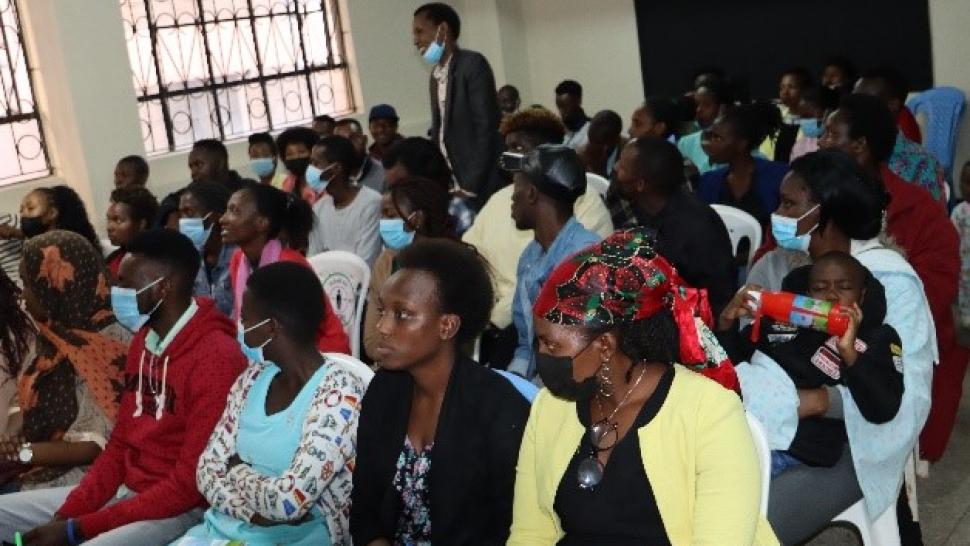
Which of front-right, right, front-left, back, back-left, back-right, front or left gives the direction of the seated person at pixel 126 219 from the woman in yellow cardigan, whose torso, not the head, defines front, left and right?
right

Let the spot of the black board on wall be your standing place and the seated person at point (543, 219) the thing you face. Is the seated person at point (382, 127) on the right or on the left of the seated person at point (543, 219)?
right

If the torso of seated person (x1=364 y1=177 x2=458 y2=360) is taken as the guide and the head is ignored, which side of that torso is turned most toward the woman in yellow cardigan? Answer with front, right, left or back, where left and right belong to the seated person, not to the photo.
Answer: left

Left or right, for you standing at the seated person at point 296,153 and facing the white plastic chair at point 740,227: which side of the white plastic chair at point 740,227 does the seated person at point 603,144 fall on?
left

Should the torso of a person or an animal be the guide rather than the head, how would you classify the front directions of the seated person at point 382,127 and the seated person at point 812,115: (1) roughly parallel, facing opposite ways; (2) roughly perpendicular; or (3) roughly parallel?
roughly parallel

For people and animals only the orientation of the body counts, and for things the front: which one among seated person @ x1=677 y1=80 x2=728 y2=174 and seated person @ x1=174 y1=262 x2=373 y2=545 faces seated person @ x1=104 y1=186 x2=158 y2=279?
seated person @ x1=677 y1=80 x2=728 y2=174

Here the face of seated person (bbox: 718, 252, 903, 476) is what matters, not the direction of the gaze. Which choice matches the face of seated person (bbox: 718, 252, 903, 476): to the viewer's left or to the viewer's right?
to the viewer's left

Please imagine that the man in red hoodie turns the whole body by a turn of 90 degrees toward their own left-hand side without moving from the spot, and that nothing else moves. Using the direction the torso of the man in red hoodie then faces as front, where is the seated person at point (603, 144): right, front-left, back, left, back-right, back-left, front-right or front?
left

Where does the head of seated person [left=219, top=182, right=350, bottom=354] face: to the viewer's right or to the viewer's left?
to the viewer's left

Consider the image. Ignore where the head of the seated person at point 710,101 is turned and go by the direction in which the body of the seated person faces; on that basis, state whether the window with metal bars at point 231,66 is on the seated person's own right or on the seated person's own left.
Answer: on the seated person's own right

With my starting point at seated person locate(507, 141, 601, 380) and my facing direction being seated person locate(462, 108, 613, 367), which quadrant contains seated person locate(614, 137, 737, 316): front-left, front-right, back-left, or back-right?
front-right

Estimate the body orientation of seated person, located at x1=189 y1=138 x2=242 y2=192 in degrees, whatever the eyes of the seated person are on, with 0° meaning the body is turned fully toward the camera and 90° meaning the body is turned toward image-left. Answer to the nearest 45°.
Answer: approximately 90°

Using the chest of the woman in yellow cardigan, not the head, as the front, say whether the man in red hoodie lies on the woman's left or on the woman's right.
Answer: on the woman's right

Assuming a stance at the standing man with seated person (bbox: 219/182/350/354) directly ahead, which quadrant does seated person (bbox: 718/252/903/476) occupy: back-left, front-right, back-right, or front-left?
front-left

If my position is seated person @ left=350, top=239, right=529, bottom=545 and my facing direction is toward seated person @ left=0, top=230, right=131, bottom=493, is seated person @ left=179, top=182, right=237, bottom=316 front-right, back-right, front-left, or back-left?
front-right

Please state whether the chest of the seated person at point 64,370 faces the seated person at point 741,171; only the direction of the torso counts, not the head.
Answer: no
